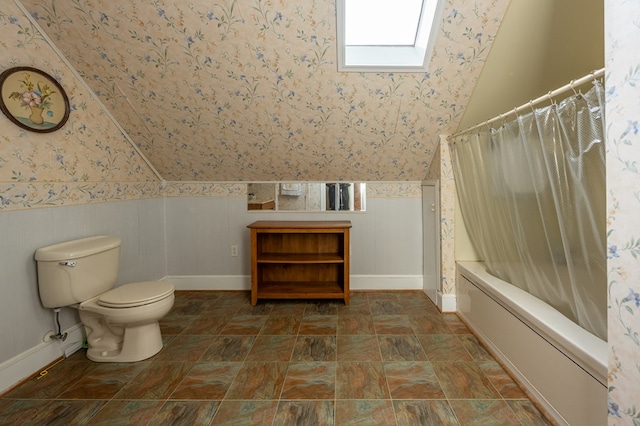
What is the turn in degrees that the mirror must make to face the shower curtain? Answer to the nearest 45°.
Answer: approximately 45° to its left

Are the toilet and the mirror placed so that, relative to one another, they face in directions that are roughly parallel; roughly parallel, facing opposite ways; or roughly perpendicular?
roughly perpendicular

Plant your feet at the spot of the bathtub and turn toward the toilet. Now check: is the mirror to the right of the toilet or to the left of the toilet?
right

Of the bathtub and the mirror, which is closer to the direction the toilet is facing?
the bathtub

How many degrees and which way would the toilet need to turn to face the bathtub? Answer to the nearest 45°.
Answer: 0° — it already faces it

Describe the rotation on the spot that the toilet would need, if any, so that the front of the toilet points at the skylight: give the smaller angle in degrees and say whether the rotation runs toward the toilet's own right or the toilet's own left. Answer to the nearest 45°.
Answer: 0° — it already faces it

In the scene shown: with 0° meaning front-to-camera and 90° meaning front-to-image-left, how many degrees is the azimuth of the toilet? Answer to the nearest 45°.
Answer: approximately 315°

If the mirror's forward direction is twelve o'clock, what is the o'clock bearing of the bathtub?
The bathtub is roughly at 11 o'clock from the mirror.

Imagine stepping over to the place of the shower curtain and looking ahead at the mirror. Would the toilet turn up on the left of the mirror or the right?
left

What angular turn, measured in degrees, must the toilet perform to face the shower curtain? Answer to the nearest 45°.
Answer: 0° — it already faces it

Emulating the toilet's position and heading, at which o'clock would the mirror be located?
The mirror is roughly at 10 o'clock from the toilet.

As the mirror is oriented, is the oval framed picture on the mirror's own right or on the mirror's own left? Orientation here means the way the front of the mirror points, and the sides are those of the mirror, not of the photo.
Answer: on the mirror's own right

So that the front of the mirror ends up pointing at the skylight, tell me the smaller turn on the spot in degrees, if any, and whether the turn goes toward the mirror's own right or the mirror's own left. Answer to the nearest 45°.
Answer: approximately 45° to the mirror's own left
